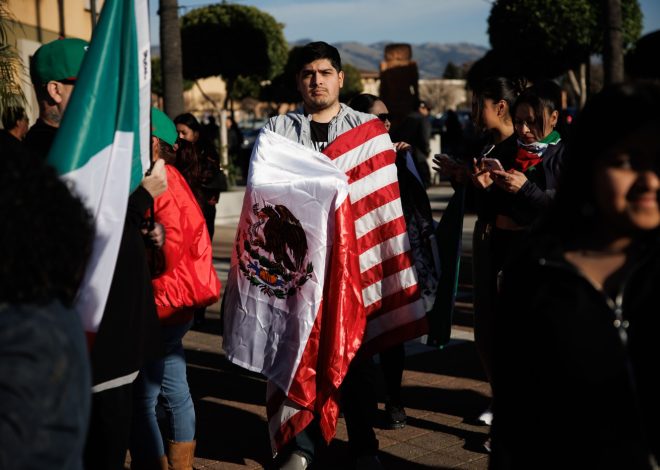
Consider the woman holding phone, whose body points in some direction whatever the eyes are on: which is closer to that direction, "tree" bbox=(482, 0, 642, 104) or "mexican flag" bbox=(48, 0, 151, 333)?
the mexican flag

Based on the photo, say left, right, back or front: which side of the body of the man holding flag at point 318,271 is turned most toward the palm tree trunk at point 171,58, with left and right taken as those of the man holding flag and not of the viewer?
back

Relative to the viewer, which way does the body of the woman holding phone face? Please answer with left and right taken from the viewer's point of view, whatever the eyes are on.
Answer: facing to the left of the viewer

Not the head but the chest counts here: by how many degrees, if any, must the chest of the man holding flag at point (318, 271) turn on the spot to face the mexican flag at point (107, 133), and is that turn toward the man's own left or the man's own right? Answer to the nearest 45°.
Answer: approximately 45° to the man's own right

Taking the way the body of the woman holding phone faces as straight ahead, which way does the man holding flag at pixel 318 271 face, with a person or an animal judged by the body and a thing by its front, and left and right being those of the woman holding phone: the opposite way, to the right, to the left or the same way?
to the left

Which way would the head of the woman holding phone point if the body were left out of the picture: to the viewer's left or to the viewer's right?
to the viewer's left

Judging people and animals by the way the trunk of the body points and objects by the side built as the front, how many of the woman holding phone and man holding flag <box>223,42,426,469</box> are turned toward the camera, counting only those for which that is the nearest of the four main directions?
1

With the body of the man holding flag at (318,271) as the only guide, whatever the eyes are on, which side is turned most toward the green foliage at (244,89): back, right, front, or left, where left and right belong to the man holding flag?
back

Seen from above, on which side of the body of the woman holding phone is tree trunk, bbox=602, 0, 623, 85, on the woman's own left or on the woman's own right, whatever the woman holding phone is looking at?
on the woman's own right

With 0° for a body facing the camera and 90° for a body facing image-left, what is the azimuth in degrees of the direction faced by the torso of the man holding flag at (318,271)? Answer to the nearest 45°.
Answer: approximately 0°
